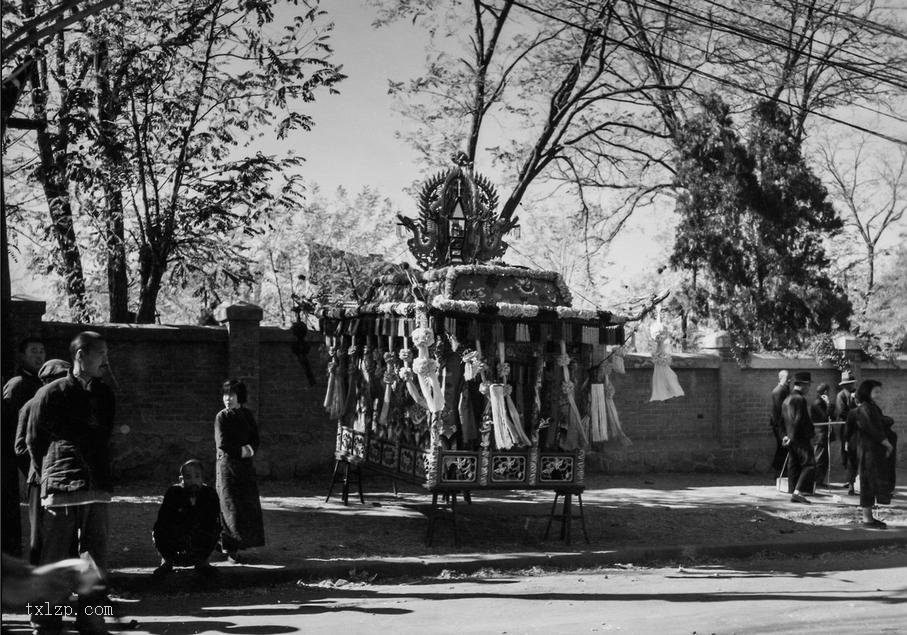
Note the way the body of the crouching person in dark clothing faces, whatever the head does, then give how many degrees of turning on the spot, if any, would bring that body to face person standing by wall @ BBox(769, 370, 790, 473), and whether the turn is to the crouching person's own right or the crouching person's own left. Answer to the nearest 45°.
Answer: approximately 135° to the crouching person's own left

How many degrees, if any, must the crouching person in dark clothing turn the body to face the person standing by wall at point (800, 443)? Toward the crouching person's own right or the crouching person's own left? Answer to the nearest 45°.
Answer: approximately 135° to the crouching person's own left

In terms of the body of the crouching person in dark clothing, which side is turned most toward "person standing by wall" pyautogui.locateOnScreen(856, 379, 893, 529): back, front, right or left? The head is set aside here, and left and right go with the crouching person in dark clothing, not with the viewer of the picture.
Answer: left

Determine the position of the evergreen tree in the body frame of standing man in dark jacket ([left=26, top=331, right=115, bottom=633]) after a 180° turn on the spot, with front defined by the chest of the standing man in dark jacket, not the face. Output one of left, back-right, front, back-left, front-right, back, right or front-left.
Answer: right

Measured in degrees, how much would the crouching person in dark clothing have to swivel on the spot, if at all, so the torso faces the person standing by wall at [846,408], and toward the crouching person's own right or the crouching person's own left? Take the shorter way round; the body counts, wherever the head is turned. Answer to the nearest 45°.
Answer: approximately 135° to the crouching person's own left

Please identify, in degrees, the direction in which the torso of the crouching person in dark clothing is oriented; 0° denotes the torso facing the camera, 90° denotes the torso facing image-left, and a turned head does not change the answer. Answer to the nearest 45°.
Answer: approximately 0°

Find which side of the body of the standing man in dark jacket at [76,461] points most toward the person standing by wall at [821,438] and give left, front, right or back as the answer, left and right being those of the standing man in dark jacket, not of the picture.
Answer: left
